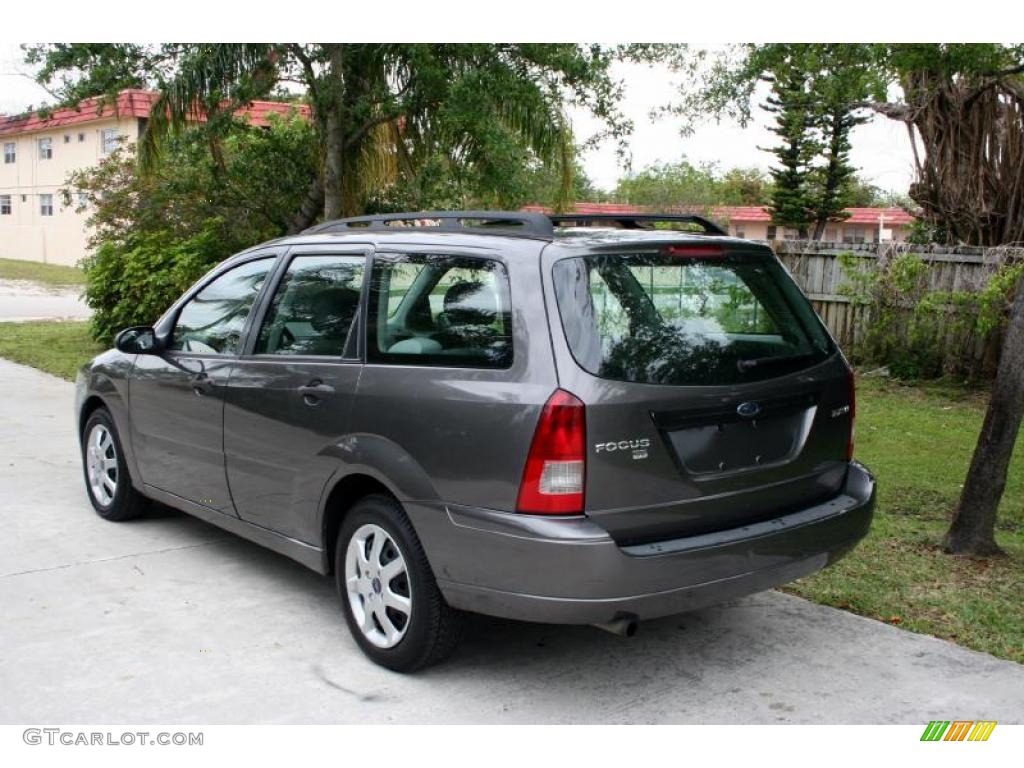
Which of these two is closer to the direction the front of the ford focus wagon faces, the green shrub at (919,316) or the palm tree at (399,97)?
the palm tree

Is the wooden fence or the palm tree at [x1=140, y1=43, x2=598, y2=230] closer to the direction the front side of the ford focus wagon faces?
the palm tree

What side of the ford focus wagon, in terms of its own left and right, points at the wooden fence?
right

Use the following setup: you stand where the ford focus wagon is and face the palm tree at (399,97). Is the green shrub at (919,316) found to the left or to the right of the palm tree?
right

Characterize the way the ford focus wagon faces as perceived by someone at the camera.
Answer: facing away from the viewer and to the left of the viewer

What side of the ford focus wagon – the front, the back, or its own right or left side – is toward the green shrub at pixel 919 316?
right

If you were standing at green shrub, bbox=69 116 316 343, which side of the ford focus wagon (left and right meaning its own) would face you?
front

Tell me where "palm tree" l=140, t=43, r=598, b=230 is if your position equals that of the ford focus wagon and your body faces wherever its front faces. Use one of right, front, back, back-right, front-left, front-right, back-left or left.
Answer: front-right

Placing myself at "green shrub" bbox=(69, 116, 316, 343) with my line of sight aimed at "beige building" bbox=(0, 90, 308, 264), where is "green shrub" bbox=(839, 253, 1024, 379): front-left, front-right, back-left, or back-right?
back-right

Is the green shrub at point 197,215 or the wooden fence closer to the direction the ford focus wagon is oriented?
the green shrub
